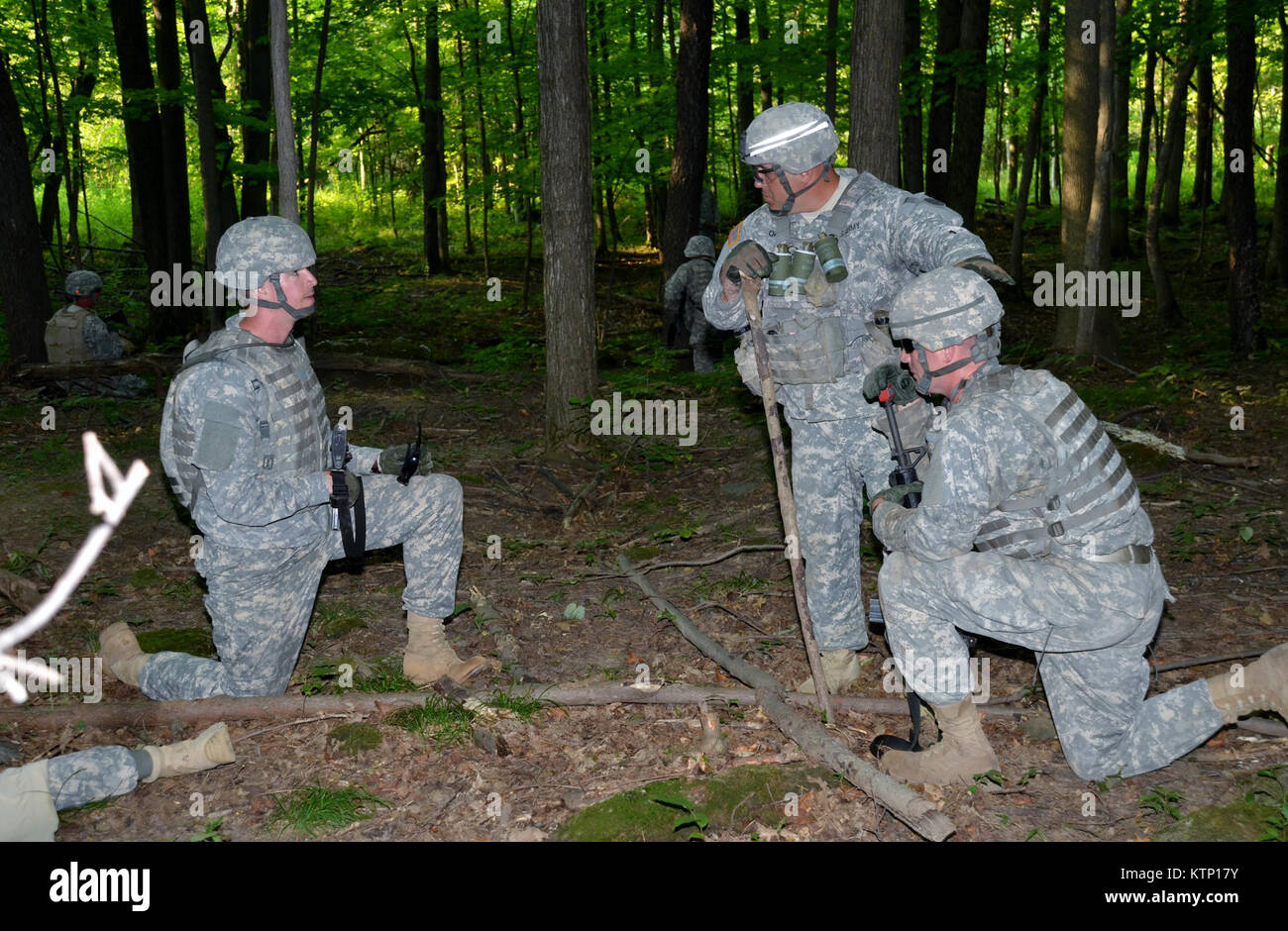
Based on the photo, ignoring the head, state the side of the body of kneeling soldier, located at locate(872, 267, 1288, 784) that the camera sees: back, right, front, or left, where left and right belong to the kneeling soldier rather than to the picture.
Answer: left

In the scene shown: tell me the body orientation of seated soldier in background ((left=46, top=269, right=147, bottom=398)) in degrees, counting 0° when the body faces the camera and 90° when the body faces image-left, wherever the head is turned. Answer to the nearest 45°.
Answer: approximately 225°

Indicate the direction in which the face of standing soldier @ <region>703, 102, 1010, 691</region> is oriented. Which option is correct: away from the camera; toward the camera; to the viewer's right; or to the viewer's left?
to the viewer's left

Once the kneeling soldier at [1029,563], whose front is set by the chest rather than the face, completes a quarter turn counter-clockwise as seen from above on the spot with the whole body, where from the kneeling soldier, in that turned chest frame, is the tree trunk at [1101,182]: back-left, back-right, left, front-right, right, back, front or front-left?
back

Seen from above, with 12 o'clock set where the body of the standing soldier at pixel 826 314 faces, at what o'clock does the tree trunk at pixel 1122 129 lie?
The tree trunk is roughly at 5 o'clock from the standing soldier.

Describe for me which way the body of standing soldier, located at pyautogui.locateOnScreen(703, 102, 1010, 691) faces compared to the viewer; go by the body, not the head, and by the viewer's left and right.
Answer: facing the viewer and to the left of the viewer

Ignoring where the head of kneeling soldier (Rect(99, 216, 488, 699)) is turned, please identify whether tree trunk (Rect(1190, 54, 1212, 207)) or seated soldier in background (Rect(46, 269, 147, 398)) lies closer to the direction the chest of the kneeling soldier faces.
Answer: the tree trunk

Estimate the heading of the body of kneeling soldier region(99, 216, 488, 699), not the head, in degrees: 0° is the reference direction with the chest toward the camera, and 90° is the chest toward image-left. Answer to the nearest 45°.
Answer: approximately 270°

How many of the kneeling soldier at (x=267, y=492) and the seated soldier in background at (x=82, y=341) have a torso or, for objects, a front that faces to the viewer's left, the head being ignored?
0

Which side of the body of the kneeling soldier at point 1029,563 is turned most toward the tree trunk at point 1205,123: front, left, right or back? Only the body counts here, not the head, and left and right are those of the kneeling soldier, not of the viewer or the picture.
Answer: right

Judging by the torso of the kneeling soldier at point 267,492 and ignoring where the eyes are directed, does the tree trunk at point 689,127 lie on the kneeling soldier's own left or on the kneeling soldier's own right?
on the kneeling soldier's own left

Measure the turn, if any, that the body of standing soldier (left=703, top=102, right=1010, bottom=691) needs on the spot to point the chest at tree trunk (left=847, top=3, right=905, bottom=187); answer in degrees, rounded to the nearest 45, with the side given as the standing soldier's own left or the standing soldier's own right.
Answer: approximately 135° to the standing soldier's own right

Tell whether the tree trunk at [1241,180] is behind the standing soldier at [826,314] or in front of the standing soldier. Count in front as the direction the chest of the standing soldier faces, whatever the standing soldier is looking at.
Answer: behind
